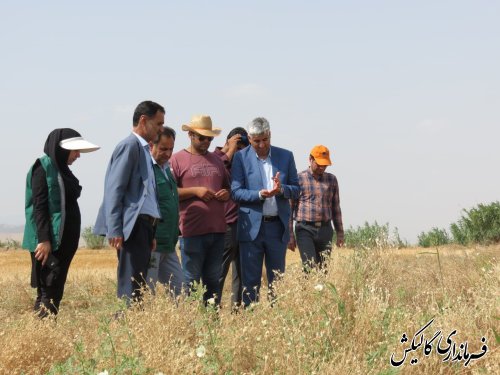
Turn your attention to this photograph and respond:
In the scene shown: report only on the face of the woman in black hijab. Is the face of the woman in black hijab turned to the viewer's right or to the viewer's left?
to the viewer's right

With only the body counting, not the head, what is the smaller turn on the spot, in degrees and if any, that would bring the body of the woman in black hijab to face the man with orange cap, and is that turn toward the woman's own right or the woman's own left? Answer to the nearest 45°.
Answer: approximately 45° to the woman's own left

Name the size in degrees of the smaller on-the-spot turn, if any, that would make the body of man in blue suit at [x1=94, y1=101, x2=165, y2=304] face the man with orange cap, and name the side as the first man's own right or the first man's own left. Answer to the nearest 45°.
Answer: approximately 45° to the first man's own left

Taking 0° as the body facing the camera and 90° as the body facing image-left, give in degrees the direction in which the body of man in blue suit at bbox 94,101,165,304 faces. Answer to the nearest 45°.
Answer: approximately 270°

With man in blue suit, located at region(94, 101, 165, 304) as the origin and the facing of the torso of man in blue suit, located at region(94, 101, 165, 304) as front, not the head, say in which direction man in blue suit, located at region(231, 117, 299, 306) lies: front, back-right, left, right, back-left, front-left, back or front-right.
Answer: front-left

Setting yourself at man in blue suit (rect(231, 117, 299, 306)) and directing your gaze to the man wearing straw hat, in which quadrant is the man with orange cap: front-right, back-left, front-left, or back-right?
back-right

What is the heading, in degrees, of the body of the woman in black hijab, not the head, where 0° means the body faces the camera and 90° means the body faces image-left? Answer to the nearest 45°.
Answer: approximately 270°

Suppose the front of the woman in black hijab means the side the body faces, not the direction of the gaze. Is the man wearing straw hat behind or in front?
in front
